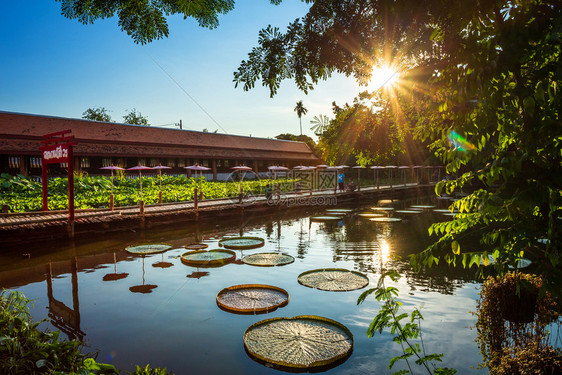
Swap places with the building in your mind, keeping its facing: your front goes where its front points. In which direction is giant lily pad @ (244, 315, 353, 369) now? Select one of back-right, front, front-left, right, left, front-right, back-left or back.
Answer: front-right

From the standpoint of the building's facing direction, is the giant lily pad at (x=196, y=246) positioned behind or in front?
in front

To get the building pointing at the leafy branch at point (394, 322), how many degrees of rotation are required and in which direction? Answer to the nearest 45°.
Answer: approximately 45° to its right

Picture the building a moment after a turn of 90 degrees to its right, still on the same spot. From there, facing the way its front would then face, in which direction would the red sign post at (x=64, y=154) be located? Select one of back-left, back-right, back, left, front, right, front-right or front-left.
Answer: front-left

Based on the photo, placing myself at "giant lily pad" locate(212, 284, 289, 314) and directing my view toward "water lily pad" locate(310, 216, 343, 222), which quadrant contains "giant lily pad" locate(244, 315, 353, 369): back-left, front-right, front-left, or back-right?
back-right

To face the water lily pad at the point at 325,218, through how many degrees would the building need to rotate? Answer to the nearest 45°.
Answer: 0° — it already faces it

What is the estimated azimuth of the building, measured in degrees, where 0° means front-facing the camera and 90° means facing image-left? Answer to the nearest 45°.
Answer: approximately 315°

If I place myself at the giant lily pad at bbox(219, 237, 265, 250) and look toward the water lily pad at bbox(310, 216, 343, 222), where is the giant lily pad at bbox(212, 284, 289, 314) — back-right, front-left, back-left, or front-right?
back-right

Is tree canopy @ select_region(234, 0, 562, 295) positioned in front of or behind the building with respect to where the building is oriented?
in front
